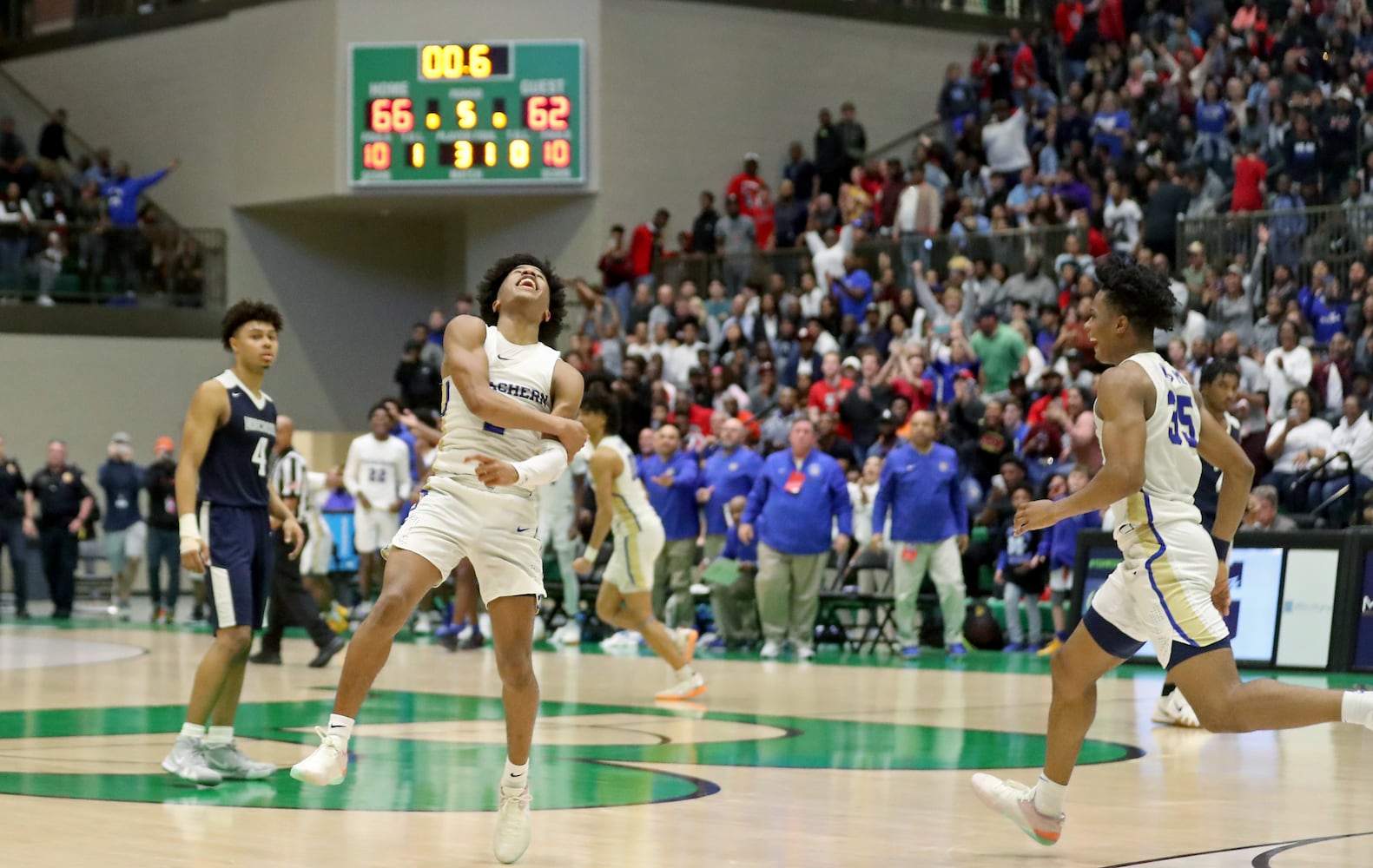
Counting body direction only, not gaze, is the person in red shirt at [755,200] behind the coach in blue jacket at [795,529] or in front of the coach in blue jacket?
behind

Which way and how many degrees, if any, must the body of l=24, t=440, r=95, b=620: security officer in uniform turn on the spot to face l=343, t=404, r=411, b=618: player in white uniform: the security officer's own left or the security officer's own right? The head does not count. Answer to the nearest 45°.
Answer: approximately 45° to the security officer's own left

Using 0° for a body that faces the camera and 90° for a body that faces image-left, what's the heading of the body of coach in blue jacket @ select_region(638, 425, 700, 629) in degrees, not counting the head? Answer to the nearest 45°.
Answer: approximately 0°

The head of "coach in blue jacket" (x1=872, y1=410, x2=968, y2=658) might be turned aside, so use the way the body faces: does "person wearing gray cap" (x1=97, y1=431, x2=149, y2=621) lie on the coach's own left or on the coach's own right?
on the coach's own right

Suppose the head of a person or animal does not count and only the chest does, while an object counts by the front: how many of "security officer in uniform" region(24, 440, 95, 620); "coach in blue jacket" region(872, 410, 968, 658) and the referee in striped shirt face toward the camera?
2

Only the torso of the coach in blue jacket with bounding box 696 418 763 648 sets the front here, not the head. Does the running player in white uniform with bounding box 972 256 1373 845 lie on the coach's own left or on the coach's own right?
on the coach's own left
